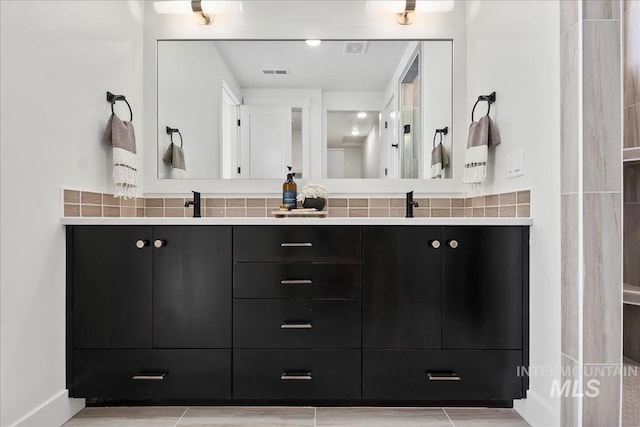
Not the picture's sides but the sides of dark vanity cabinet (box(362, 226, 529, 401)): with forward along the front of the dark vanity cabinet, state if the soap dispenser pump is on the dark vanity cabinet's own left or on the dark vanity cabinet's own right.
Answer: on the dark vanity cabinet's own right

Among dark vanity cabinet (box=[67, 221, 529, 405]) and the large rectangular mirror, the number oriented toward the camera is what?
2

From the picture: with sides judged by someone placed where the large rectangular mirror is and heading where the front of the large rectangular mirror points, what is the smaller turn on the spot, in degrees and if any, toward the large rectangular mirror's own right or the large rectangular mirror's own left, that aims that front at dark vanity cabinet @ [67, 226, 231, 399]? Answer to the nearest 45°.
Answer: approximately 45° to the large rectangular mirror's own right

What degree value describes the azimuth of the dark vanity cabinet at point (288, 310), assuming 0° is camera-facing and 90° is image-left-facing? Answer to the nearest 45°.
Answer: approximately 0°

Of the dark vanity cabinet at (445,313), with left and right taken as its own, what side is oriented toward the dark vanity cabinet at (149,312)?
right

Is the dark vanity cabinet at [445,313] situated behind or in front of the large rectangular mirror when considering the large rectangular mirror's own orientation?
in front

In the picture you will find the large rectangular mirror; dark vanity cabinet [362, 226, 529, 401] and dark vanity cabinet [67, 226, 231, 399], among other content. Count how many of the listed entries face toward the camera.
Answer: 3

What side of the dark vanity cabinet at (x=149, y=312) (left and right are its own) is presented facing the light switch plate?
left

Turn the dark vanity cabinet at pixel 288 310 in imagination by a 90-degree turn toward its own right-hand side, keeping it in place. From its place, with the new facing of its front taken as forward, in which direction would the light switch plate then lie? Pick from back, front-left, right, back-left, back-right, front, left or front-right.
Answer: back

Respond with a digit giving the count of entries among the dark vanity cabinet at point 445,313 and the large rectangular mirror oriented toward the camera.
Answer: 2
